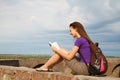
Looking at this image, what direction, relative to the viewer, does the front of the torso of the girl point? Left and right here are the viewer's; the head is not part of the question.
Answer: facing to the left of the viewer

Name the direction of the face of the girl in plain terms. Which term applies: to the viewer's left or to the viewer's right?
to the viewer's left
